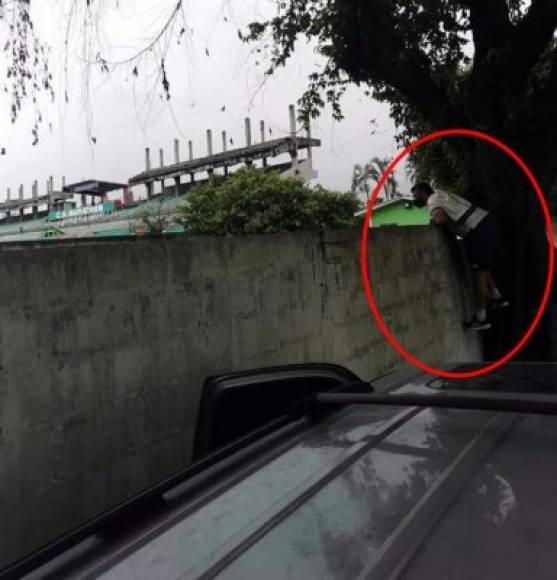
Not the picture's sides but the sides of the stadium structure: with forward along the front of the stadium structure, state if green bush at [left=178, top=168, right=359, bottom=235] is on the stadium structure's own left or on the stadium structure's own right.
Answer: on the stadium structure's own left

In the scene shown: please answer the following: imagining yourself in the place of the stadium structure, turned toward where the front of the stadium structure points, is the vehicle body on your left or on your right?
on your left

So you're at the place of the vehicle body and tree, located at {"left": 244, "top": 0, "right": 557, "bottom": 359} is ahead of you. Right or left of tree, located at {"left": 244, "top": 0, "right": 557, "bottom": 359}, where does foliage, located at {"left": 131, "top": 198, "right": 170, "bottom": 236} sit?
left
